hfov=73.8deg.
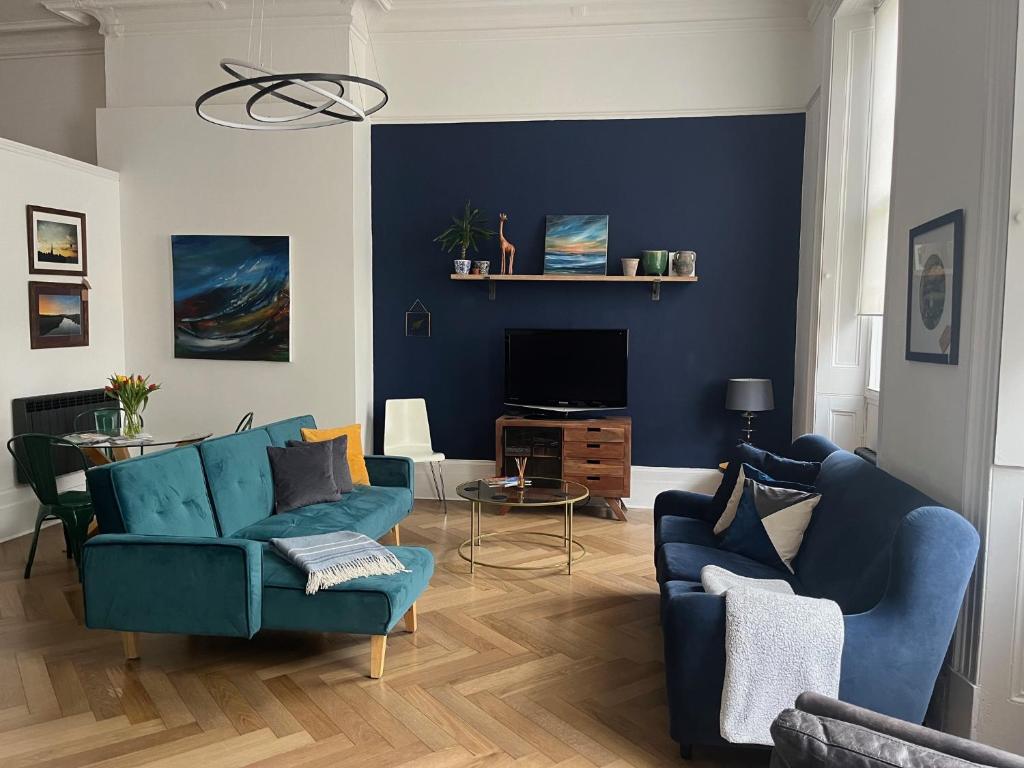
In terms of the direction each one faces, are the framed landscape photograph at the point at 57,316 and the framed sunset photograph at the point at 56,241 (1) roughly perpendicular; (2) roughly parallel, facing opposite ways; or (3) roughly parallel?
roughly parallel

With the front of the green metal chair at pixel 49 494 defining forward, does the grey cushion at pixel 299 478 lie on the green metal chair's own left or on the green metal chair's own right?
on the green metal chair's own right

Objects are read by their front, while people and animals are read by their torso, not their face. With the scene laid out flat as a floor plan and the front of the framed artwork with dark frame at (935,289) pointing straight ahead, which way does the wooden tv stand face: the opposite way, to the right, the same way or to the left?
to the left

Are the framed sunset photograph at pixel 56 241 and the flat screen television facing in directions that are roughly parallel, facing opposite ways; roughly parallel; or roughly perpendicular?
roughly perpendicular

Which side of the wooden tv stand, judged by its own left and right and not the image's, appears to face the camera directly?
front

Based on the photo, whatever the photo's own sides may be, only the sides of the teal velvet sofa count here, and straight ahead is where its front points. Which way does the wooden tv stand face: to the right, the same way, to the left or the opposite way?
to the right

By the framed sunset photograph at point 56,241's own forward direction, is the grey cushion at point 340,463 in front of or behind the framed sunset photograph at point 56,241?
in front

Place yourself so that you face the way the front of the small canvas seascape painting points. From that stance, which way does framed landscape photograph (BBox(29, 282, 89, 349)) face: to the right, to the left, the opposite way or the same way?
to the left

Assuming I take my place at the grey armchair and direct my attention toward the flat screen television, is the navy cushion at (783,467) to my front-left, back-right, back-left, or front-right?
front-right

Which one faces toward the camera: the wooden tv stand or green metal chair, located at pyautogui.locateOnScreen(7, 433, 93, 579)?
the wooden tv stand

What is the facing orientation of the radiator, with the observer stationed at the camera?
facing the viewer and to the right of the viewer

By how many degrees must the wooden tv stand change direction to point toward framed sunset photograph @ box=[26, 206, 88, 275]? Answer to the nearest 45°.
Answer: approximately 90° to its right

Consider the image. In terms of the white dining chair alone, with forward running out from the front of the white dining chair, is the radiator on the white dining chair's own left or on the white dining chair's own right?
on the white dining chair's own right

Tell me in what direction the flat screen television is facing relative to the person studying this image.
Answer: facing the viewer

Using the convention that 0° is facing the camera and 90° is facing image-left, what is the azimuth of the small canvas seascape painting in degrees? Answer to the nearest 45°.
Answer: approximately 0°

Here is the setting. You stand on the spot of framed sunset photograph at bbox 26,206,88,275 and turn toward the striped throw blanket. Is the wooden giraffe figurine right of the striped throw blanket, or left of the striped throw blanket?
left

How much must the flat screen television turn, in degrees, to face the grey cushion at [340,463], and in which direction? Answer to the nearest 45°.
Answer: approximately 45° to its right

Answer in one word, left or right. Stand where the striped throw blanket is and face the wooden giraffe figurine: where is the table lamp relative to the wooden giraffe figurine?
right
